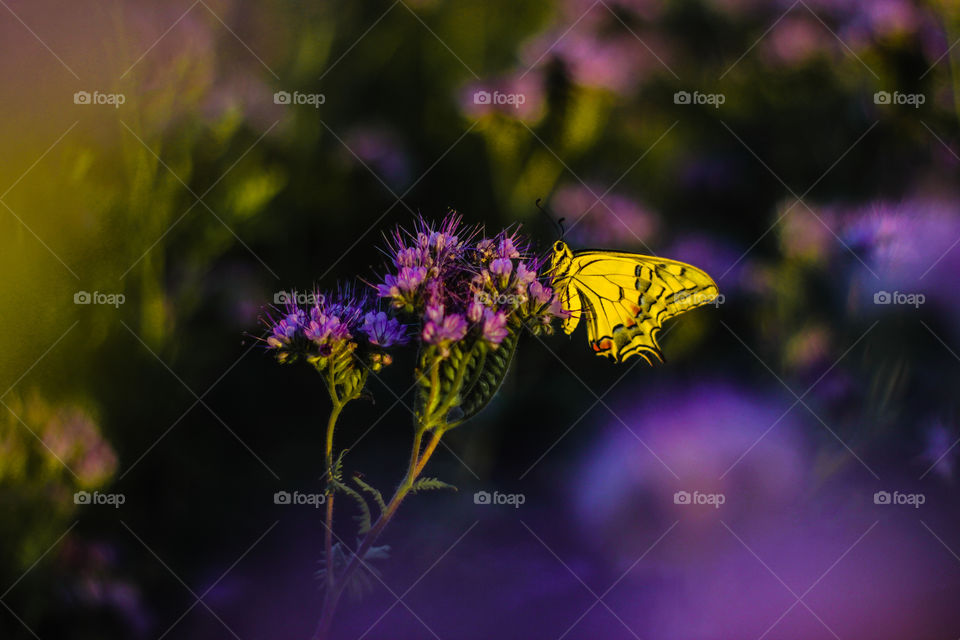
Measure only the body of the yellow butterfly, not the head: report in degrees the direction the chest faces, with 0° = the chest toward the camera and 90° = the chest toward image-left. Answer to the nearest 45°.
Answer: approximately 90°
